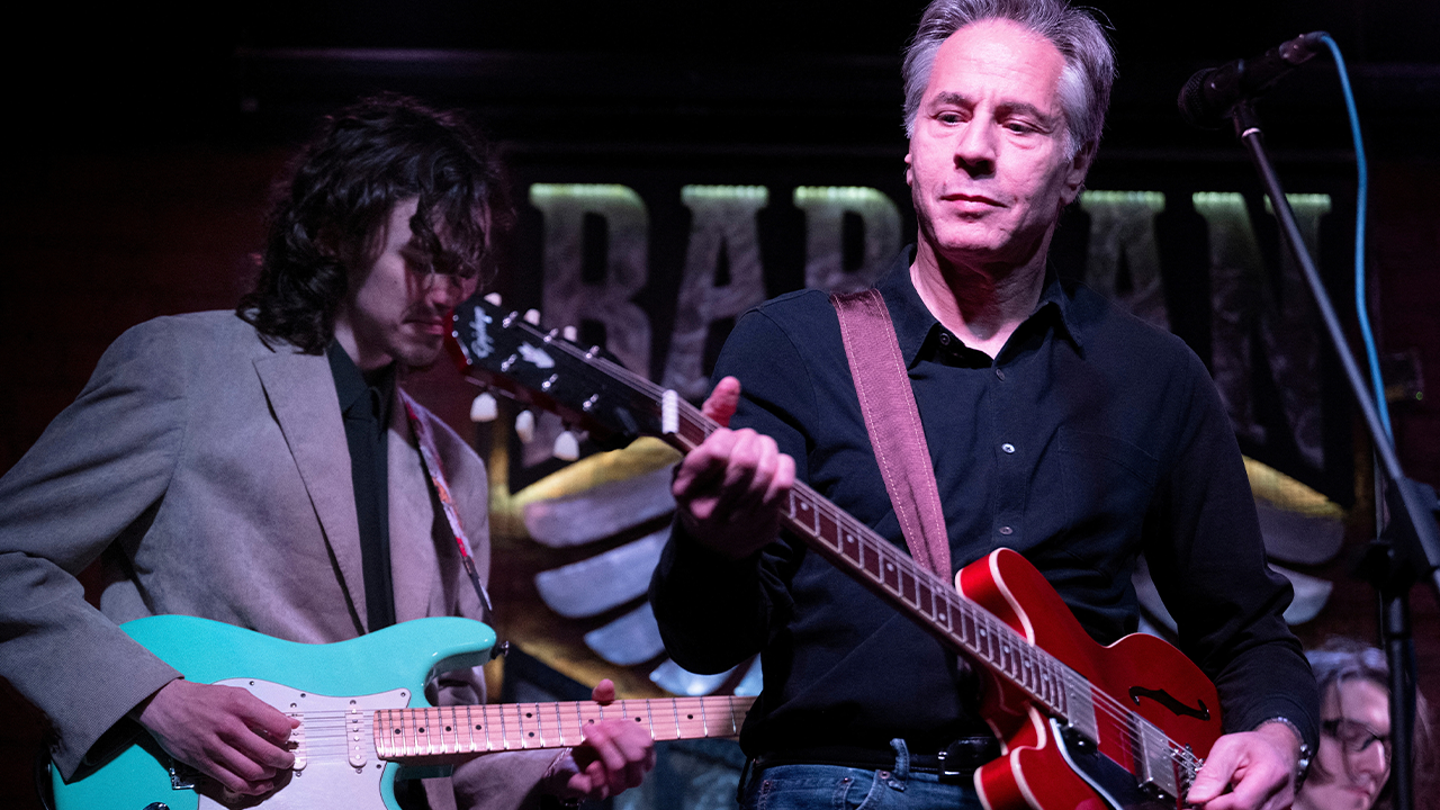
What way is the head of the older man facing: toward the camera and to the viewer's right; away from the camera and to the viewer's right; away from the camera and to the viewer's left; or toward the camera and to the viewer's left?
toward the camera and to the viewer's left

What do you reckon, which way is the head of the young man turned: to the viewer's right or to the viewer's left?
to the viewer's right

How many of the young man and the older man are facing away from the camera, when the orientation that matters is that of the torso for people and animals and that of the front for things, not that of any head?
0

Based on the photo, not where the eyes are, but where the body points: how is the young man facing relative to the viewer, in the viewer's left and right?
facing the viewer and to the right of the viewer

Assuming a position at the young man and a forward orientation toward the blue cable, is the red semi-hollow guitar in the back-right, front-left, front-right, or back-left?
front-right

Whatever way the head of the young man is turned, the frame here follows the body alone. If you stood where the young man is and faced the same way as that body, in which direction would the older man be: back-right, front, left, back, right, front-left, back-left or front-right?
front

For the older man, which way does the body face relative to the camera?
toward the camera
